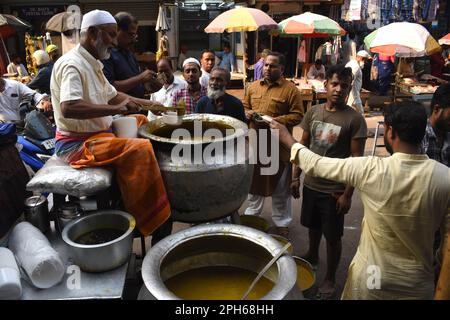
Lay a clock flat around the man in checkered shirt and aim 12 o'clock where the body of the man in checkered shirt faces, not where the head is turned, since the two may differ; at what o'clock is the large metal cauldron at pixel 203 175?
The large metal cauldron is roughly at 12 o'clock from the man in checkered shirt.

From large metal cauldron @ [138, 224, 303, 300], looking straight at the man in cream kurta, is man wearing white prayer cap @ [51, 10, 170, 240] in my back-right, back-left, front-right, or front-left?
back-left

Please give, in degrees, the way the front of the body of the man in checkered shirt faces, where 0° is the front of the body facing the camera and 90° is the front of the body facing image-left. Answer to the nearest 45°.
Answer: approximately 0°

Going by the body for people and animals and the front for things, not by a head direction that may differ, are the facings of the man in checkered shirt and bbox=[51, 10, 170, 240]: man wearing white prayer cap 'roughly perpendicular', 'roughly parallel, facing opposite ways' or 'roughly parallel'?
roughly perpendicular

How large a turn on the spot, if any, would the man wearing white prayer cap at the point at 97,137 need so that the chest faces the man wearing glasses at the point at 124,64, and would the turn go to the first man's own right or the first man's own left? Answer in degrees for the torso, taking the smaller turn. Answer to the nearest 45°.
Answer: approximately 90° to the first man's own left

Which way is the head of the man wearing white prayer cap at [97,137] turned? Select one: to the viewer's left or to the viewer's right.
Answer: to the viewer's right

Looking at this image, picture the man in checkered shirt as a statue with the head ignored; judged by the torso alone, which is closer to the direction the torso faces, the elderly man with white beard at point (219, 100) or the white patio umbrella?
the elderly man with white beard

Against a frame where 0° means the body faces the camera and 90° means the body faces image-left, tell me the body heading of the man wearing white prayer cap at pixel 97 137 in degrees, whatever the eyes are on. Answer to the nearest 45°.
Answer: approximately 270°

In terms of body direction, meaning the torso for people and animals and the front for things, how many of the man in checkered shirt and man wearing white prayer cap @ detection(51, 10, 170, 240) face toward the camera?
1
